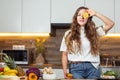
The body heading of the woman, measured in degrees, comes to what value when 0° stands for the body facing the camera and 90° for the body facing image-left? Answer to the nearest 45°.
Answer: approximately 0°
